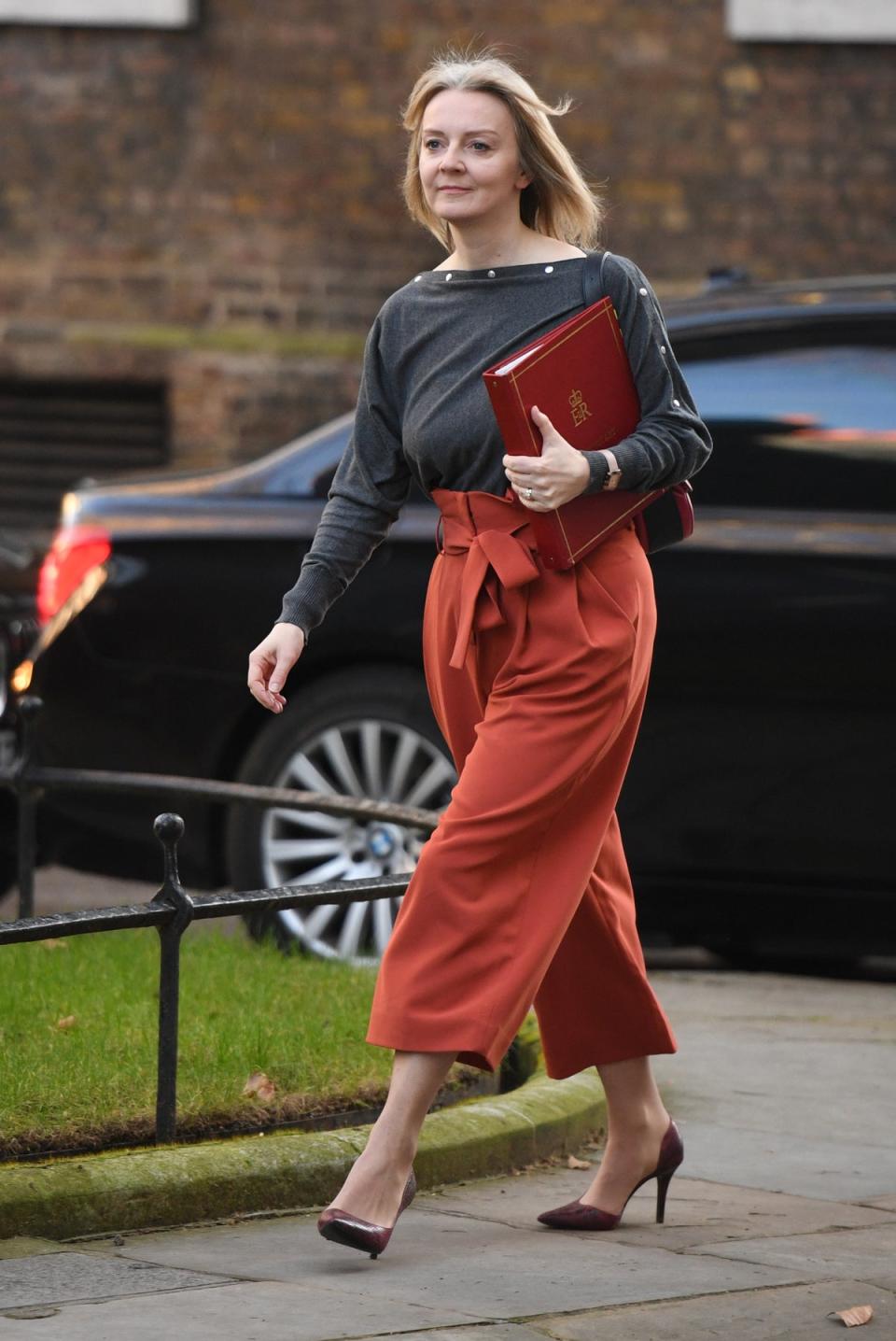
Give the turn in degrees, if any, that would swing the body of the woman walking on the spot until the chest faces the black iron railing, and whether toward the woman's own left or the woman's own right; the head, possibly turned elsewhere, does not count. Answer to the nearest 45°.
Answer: approximately 90° to the woman's own right

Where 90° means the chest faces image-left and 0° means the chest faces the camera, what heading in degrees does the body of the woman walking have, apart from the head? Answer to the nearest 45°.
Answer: approximately 45°

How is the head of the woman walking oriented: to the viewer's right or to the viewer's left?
to the viewer's left

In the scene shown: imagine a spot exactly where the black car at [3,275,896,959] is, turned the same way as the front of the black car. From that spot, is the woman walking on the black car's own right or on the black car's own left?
on the black car's own right

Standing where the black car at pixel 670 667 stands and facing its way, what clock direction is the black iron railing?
The black iron railing is roughly at 4 o'clock from the black car.

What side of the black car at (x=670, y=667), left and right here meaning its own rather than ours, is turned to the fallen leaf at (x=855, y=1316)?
right

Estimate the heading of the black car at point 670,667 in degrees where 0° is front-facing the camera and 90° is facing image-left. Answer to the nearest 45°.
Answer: approximately 270°
